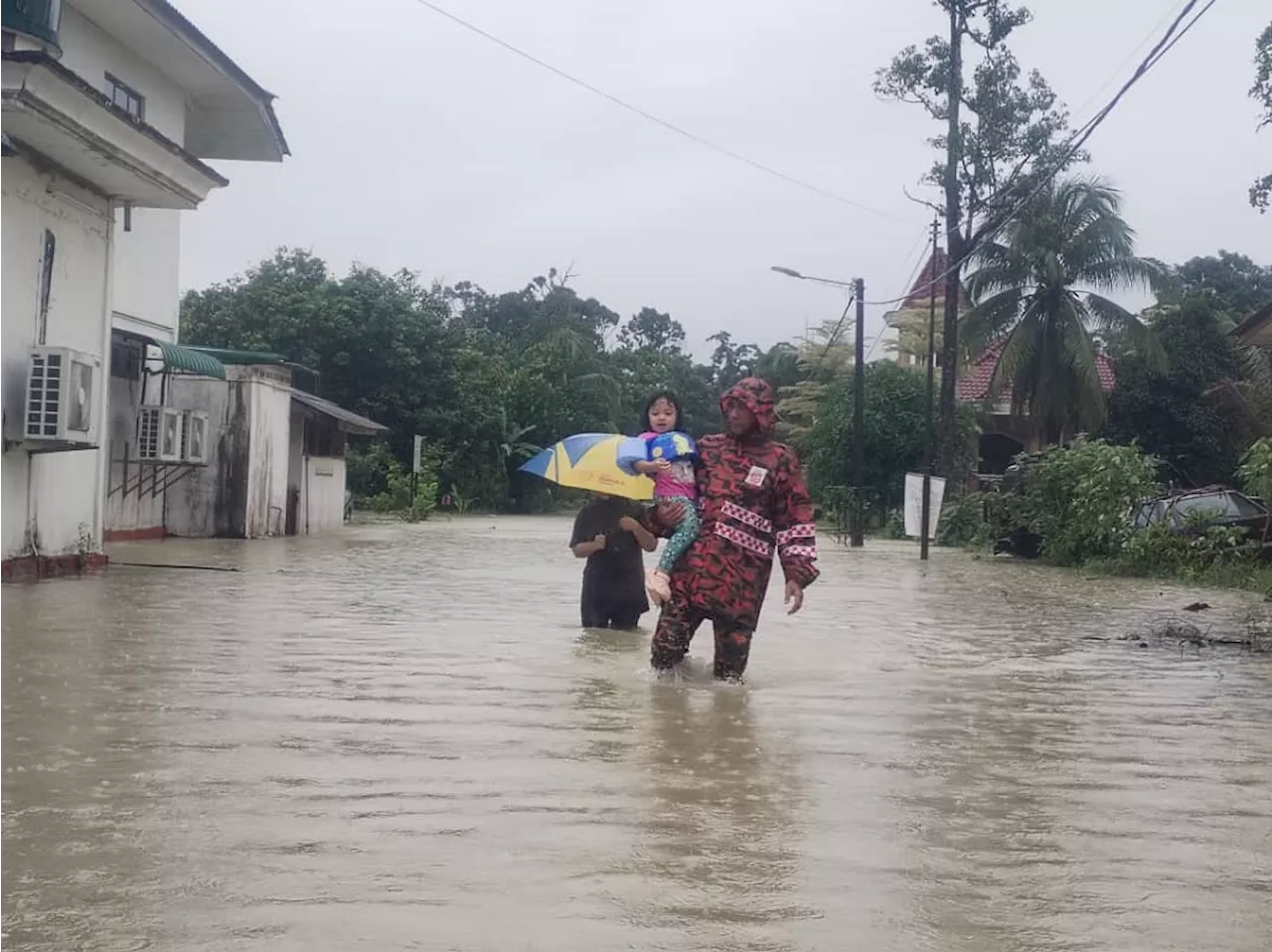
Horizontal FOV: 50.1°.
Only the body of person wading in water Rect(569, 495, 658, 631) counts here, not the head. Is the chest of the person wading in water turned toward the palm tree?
no

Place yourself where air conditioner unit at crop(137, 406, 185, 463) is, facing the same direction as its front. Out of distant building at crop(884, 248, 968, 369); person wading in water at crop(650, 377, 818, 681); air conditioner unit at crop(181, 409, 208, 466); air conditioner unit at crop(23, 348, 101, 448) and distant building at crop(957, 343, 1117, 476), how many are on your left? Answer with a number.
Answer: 3

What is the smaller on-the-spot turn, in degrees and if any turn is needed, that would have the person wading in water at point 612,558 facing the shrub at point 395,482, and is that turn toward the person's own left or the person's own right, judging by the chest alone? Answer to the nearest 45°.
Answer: approximately 180°

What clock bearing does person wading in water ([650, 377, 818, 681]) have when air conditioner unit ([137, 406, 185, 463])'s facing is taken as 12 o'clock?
The person wading in water is roughly at 1 o'clock from the air conditioner unit.

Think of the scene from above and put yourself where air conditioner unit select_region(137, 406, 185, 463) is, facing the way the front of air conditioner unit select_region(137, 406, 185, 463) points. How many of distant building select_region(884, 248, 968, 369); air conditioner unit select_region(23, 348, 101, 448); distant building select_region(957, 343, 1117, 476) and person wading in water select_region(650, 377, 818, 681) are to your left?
2

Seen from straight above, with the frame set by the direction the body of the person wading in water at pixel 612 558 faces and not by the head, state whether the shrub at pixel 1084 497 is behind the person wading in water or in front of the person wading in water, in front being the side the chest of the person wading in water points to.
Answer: behind

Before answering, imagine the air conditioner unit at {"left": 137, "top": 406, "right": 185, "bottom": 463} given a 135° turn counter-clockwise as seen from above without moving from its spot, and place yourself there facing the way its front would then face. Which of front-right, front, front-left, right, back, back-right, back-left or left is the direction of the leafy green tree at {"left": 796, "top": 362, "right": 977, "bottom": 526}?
front-right

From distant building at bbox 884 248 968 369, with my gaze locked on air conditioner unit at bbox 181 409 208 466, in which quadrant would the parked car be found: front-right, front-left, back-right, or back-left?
front-left

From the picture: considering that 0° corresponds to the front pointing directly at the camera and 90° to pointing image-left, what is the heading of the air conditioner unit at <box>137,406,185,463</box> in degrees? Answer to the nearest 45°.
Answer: approximately 315°

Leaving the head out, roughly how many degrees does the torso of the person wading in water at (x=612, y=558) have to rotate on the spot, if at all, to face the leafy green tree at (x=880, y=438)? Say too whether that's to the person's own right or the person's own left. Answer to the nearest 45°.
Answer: approximately 180°

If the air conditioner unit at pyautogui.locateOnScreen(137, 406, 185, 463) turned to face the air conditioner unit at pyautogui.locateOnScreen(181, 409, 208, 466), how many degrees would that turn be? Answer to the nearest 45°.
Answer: approximately 90° to its left

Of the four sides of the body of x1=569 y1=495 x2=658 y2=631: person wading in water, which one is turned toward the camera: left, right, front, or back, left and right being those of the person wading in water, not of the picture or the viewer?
front
